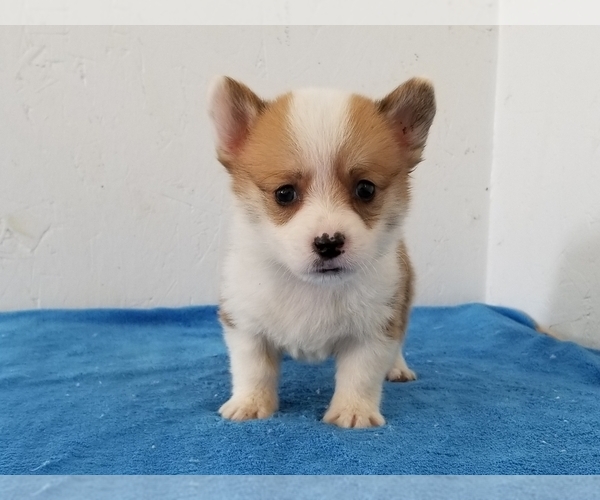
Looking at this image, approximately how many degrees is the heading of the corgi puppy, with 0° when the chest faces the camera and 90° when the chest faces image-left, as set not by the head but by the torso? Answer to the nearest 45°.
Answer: approximately 0°
